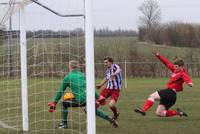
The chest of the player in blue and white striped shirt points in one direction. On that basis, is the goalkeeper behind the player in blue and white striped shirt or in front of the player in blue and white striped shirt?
in front

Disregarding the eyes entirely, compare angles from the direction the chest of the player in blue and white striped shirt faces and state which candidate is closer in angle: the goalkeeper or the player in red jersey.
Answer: the goalkeeper

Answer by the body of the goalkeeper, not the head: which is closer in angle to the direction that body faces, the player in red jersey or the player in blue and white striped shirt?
the player in blue and white striped shirt

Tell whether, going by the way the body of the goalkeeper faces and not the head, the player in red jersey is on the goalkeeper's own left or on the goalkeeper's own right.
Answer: on the goalkeeper's own right

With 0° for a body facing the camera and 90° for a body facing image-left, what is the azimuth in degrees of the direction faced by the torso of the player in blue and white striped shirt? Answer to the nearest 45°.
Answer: approximately 45°

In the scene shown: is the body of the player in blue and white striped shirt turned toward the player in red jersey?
no
